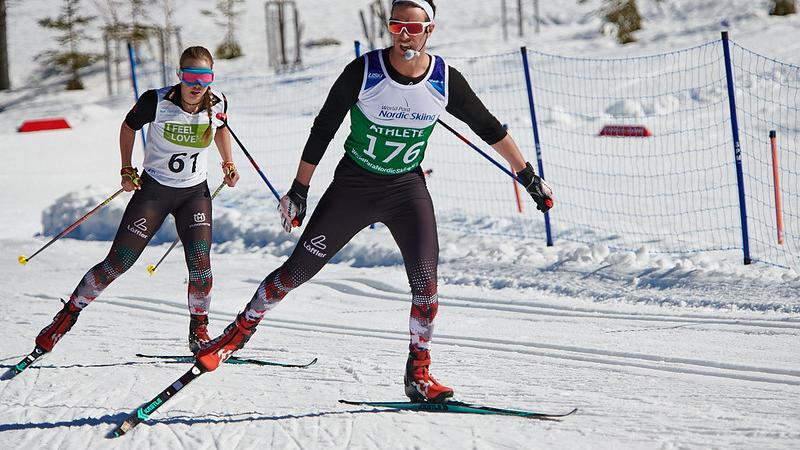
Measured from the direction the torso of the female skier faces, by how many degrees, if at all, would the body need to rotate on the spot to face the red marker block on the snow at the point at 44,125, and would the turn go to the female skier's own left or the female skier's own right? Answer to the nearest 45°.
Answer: approximately 180°

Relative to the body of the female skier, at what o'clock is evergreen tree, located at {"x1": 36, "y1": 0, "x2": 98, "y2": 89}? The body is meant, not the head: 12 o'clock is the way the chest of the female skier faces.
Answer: The evergreen tree is roughly at 6 o'clock from the female skier.

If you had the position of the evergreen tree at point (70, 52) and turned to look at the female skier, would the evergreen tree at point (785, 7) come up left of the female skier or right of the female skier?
left

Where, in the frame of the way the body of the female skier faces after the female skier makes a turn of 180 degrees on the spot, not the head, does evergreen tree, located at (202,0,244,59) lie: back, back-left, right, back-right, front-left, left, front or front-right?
front

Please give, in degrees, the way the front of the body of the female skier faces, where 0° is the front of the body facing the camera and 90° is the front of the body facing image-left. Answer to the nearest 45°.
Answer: approximately 0°

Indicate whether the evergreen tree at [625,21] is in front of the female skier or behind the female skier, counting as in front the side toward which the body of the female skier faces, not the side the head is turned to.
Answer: behind
